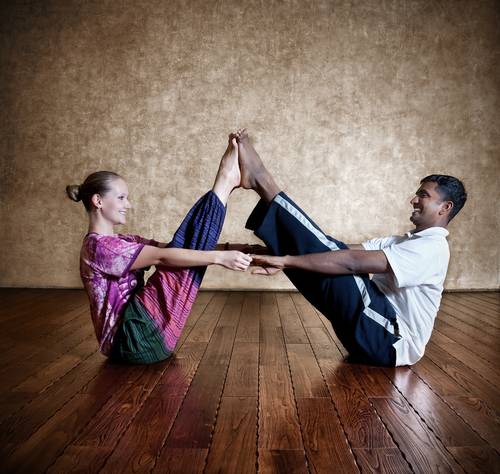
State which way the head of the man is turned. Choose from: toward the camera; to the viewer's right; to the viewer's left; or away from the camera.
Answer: to the viewer's left

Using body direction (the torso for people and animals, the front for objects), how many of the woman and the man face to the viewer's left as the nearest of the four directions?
1

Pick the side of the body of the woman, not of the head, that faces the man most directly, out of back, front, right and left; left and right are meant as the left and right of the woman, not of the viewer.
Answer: front

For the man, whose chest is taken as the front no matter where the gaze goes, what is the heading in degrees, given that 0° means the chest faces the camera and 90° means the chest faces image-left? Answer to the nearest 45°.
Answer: approximately 90°

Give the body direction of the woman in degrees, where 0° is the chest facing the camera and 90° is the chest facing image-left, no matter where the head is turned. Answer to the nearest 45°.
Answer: approximately 270°

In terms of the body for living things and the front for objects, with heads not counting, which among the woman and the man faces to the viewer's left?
the man

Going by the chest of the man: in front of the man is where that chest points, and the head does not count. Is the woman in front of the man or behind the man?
in front
